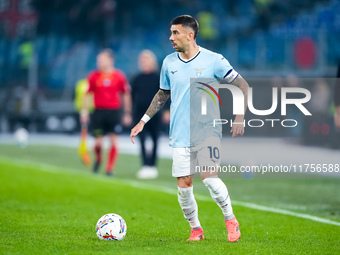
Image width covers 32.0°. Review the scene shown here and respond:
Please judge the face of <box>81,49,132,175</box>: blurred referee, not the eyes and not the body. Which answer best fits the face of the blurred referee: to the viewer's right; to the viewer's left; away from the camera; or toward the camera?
toward the camera

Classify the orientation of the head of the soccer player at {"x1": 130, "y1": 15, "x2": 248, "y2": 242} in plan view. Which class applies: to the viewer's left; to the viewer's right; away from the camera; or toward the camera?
to the viewer's left

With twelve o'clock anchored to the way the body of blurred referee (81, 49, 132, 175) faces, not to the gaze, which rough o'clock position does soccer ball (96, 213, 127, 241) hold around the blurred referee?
The soccer ball is roughly at 12 o'clock from the blurred referee.

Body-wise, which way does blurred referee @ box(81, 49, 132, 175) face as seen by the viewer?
toward the camera

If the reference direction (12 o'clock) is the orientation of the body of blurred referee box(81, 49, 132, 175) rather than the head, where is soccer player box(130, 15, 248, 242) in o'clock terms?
The soccer player is roughly at 12 o'clock from the blurred referee.
